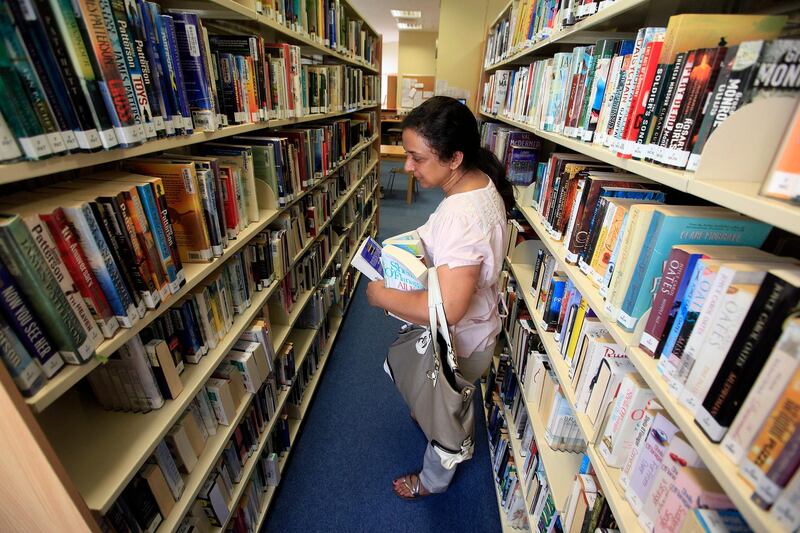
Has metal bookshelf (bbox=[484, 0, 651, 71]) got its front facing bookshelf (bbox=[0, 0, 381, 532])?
yes

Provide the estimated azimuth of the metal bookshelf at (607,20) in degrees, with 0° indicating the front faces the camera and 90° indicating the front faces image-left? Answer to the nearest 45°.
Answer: approximately 45°

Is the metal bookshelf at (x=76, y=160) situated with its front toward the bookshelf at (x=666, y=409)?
yes

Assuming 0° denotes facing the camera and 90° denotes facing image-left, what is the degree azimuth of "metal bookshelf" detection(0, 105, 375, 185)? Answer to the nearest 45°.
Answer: approximately 315°

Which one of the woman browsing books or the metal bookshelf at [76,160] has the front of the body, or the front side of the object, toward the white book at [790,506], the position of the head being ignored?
the metal bookshelf

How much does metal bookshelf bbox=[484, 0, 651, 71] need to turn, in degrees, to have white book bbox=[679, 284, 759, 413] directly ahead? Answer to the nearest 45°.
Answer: approximately 45° to its left
